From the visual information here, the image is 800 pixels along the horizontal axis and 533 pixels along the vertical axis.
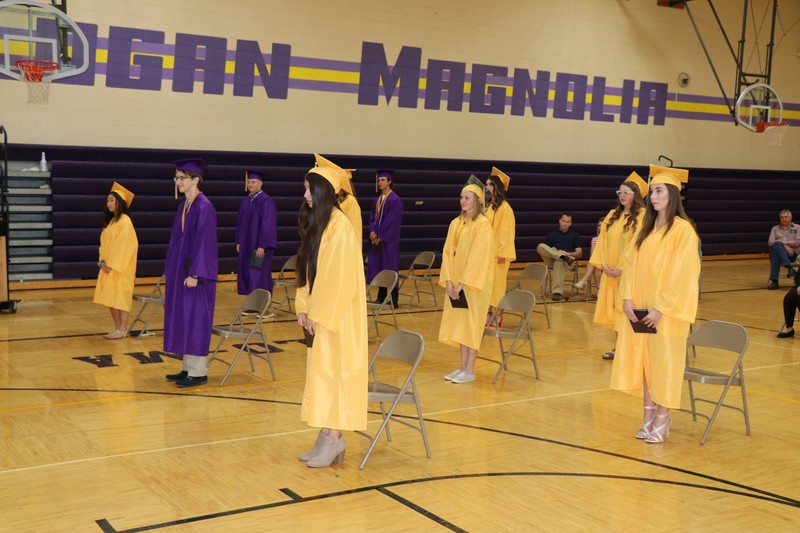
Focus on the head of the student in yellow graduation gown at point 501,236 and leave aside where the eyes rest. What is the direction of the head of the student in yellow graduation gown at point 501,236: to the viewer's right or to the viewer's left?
to the viewer's left

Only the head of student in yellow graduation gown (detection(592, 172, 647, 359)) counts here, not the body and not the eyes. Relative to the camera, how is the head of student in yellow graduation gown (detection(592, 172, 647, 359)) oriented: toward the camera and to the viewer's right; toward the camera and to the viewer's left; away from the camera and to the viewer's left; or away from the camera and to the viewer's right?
toward the camera and to the viewer's left

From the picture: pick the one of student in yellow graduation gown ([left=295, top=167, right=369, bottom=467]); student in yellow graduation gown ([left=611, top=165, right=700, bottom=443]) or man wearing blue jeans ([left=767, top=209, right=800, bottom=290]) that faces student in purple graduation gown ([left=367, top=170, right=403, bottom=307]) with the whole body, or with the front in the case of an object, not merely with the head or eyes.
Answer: the man wearing blue jeans

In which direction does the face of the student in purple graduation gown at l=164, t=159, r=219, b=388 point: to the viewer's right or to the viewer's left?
to the viewer's left

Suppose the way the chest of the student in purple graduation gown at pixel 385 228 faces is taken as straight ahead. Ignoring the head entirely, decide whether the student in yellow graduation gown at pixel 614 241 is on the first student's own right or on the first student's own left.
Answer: on the first student's own left

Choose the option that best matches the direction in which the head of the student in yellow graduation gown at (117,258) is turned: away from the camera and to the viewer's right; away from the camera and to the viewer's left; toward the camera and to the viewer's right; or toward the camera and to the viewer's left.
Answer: toward the camera and to the viewer's left

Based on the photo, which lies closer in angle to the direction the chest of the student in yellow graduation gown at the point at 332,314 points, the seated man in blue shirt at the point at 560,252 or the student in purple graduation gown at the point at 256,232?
the student in purple graduation gown

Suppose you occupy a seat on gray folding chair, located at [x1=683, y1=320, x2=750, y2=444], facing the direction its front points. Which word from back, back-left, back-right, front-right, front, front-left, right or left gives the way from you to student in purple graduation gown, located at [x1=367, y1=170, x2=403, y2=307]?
right

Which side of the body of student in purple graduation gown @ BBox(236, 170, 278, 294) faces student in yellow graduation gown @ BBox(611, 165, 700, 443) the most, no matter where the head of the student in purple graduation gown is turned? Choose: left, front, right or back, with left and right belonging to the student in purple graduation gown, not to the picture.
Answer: left
